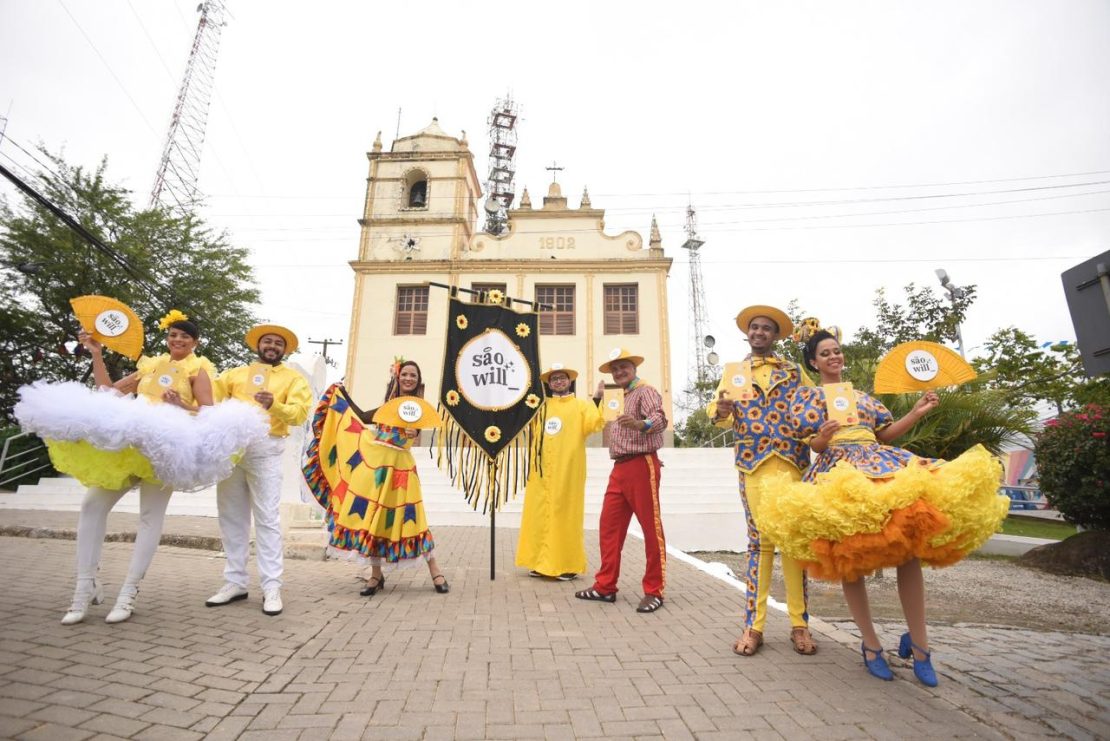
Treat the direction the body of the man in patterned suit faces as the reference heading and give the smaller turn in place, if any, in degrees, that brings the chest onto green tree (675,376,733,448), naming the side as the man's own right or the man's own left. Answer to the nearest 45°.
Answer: approximately 180°

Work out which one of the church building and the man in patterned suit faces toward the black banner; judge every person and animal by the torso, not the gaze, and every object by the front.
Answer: the church building

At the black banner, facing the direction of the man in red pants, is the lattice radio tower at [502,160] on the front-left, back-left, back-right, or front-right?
back-left

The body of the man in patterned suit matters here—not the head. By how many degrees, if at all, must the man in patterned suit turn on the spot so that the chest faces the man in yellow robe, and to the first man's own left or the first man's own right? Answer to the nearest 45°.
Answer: approximately 135° to the first man's own right

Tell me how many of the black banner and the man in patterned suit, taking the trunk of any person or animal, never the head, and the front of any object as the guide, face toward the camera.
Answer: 2

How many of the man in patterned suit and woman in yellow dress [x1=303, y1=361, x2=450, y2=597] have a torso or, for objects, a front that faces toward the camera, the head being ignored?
2

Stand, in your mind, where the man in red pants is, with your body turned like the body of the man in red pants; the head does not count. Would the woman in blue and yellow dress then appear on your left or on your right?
on your left

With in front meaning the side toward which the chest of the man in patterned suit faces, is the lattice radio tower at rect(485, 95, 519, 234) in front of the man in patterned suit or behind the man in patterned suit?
behind

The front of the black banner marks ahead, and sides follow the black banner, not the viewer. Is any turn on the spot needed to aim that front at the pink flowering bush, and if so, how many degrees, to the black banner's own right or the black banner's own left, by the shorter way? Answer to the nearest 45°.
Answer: approximately 90° to the black banner's own left

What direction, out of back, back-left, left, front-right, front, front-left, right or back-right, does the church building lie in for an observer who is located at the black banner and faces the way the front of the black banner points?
back
